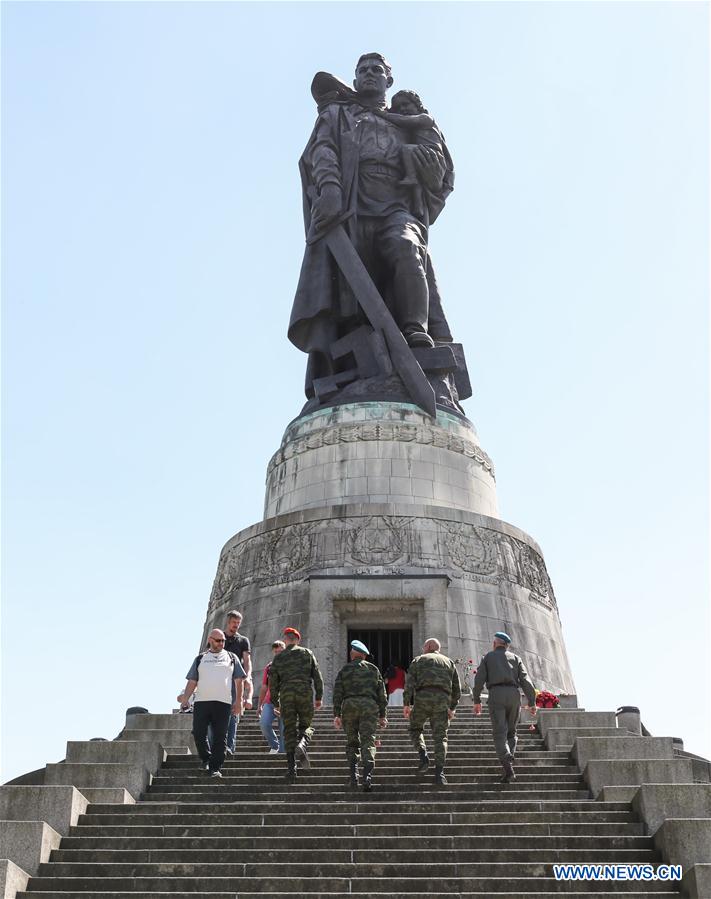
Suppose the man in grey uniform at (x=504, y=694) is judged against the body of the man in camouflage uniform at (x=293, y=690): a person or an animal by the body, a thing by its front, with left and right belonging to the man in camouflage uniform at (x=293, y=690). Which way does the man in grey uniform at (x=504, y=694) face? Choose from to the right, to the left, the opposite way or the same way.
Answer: the same way

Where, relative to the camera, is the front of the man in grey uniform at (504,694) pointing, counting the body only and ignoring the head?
away from the camera

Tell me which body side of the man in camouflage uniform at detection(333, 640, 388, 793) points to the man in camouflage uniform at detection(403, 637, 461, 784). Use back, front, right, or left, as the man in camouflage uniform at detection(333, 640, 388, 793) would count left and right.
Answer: right

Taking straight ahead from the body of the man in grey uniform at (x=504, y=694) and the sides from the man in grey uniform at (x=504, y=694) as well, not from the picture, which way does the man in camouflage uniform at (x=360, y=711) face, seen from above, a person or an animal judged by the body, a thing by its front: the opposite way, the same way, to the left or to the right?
the same way

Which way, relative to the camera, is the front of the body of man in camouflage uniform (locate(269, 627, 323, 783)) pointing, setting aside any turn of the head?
away from the camera

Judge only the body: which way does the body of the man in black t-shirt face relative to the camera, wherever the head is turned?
toward the camera

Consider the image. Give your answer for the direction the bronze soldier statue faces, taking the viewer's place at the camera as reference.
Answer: facing the viewer

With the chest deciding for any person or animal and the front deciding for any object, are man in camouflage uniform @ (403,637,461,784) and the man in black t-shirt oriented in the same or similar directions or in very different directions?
very different directions

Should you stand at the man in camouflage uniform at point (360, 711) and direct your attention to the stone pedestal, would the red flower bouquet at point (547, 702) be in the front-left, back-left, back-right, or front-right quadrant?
front-right

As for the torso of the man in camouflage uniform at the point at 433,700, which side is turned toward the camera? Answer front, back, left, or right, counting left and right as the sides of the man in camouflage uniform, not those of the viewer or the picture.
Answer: back

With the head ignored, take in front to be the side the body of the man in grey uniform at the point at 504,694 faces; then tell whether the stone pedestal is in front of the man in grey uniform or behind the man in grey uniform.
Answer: in front

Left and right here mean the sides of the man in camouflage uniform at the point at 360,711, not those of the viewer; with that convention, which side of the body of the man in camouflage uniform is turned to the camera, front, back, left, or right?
back
